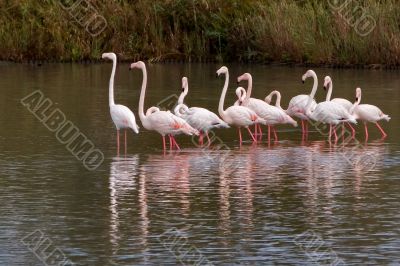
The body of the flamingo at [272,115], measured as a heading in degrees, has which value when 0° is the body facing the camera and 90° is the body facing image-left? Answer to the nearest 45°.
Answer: approximately 90°

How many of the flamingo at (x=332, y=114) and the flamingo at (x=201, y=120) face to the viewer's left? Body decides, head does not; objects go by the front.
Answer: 2

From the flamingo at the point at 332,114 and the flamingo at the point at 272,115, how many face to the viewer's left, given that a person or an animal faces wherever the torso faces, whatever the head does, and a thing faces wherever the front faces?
2

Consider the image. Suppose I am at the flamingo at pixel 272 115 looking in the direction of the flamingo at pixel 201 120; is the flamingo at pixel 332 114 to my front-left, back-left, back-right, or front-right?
back-left

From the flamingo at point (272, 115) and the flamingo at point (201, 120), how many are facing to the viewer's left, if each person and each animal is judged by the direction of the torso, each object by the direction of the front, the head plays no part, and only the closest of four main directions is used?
2

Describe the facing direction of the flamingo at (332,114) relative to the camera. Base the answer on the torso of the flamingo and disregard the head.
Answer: to the viewer's left

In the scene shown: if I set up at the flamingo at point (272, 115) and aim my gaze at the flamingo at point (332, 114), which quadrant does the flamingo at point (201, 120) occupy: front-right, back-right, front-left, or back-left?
back-right

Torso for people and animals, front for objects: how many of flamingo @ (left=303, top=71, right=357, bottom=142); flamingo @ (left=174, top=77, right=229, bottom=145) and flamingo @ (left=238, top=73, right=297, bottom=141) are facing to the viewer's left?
3

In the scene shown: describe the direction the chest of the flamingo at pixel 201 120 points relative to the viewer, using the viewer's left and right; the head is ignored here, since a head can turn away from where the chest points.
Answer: facing to the left of the viewer
